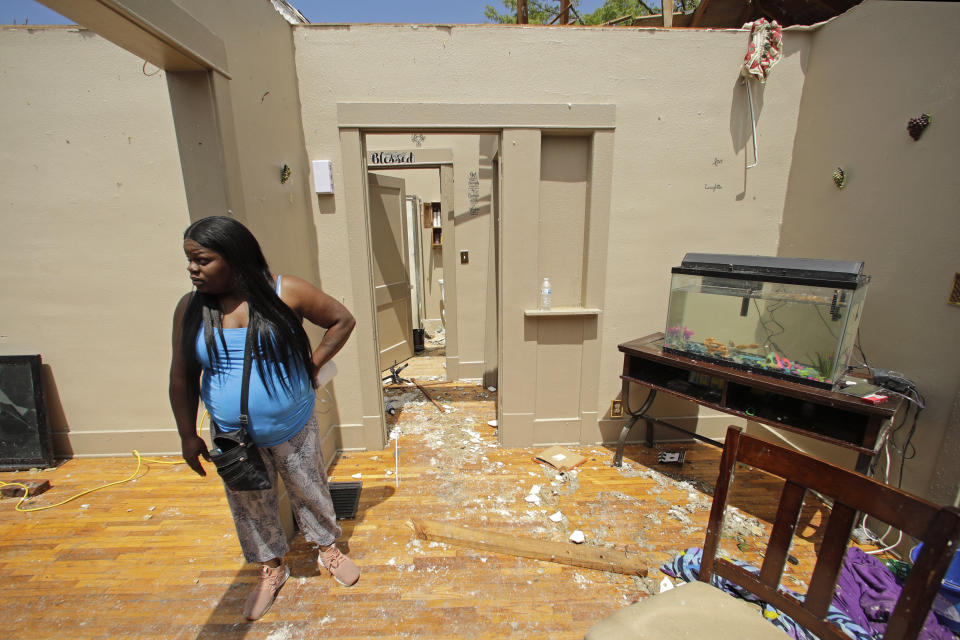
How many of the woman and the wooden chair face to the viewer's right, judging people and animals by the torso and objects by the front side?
0

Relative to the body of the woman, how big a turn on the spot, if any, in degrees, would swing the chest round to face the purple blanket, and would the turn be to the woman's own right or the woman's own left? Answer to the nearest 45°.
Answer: approximately 90° to the woman's own left

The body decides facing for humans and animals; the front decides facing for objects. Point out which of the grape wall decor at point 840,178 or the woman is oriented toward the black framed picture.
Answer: the grape wall decor

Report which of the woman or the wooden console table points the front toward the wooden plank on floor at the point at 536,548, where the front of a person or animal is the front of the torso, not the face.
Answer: the wooden console table

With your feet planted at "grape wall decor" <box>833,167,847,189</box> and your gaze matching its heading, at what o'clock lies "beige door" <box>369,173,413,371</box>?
The beige door is roughly at 1 o'clock from the grape wall decor.

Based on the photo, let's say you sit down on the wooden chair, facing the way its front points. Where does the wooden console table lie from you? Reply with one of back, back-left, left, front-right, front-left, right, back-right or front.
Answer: back-right

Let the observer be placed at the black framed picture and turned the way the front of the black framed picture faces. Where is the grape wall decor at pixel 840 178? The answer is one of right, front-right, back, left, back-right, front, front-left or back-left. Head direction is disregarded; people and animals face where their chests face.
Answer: front-left

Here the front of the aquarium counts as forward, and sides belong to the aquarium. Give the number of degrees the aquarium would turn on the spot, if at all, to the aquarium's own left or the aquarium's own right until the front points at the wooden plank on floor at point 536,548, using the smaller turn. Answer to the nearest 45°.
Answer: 0° — it already faces it

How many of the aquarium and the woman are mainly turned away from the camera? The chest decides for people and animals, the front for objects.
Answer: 0

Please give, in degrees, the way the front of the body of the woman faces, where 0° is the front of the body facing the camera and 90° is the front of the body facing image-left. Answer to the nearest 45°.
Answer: approximately 45°

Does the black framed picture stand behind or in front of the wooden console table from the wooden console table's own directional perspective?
in front

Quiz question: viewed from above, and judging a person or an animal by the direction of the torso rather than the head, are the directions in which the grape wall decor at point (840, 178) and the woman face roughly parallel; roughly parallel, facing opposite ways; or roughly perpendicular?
roughly perpendicular

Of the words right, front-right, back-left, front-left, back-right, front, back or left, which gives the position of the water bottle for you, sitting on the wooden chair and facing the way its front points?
right
